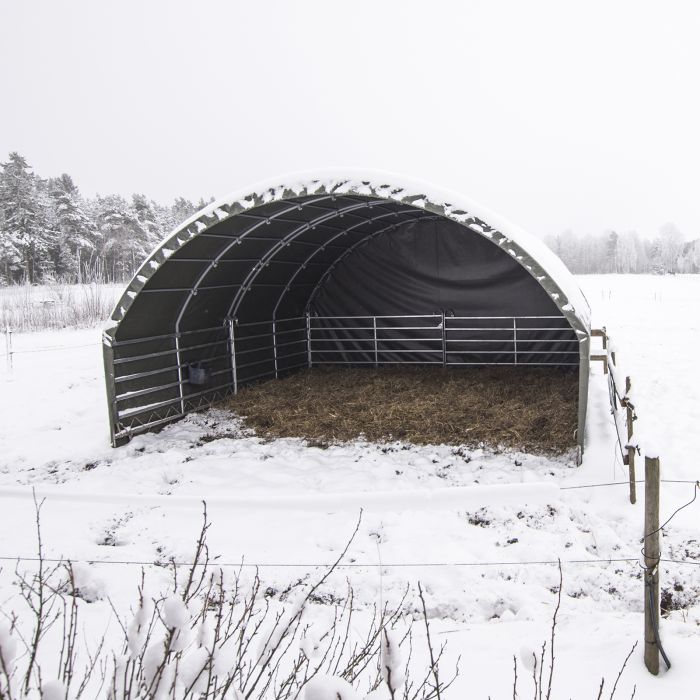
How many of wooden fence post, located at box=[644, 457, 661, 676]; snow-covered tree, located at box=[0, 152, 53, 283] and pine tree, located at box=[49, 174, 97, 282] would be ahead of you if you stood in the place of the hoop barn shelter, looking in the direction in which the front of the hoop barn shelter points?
1

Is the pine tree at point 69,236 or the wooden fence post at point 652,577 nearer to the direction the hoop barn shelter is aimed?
the wooden fence post

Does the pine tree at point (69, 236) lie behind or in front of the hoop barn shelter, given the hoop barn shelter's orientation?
behind

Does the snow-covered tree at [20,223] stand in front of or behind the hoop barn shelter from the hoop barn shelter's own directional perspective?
behind

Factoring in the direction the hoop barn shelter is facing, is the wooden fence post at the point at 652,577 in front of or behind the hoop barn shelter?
in front

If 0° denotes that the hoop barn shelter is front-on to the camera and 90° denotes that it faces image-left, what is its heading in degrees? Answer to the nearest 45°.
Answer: approximately 0°
